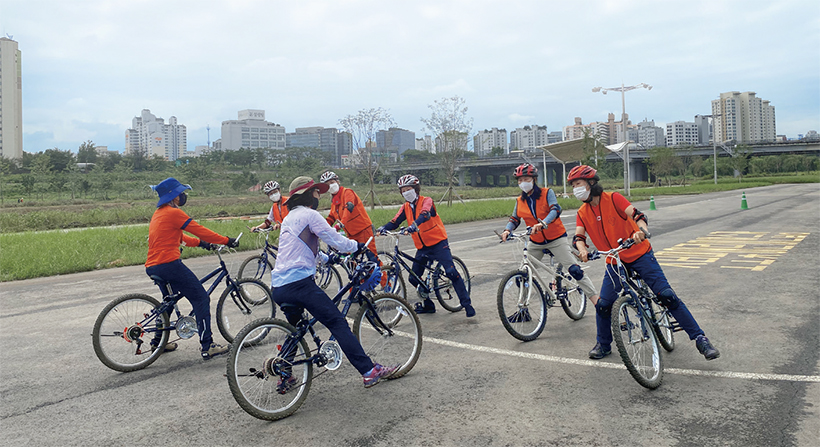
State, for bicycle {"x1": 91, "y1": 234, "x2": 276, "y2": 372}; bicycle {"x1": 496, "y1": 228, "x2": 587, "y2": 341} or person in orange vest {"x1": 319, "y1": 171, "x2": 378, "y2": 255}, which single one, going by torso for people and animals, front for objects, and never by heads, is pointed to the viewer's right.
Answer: bicycle {"x1": 91, "y1": 234, "x2": 276, "y2": 372}

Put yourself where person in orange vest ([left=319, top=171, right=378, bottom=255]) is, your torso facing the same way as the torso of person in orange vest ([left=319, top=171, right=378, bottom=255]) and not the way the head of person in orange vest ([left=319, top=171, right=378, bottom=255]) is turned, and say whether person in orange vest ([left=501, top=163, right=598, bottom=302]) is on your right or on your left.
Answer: on your left

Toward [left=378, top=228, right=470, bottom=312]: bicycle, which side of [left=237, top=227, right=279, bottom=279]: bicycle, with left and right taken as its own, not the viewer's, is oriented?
left

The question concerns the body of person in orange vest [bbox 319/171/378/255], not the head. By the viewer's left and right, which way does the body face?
facing the viewer and to the left of the viewer

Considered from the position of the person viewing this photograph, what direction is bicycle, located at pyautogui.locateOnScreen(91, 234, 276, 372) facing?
facing to the right of the viewer

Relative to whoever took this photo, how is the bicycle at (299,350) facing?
facing away from the viewer and to the right of the viewer

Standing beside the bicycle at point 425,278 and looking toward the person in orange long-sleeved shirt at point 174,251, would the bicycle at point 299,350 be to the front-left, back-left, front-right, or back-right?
front-left

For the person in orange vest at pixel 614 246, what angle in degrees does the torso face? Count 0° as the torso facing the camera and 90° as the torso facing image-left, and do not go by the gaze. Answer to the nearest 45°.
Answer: approximately 45°
